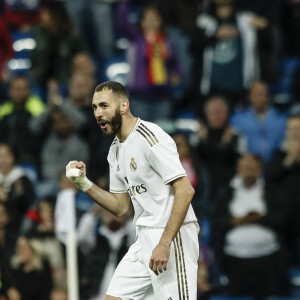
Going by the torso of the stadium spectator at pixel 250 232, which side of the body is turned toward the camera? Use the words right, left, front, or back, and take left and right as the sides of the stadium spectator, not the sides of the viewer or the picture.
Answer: front

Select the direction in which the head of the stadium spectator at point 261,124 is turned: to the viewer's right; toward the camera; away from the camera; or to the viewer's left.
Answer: toward the camera

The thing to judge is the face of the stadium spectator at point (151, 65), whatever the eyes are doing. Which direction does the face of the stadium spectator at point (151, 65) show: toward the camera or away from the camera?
toward the camera

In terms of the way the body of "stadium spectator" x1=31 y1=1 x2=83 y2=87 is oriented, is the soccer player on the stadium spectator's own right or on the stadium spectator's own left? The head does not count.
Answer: on the stadium spectator's own left

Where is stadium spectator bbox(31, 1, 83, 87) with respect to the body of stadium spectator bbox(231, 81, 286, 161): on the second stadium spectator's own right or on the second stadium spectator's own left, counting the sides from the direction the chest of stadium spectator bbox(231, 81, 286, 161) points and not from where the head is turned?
on the second stadium spectator's own right

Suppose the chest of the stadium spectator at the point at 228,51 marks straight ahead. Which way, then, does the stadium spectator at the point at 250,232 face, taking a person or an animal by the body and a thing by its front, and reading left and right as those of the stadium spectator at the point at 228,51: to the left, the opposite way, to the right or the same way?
the same way

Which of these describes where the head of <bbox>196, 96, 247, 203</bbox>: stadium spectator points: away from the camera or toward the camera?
toward the camera

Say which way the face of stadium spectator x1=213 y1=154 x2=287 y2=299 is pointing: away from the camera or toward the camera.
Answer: toward the camera

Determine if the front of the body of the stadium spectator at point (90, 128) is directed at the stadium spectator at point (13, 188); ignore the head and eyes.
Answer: no

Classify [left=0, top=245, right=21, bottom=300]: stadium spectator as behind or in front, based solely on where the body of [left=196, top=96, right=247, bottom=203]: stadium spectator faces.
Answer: in front

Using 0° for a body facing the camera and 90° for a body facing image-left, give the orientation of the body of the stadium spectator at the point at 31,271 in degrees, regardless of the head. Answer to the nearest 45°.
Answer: approximately 45°

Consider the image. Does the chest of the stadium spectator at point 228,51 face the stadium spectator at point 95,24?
no

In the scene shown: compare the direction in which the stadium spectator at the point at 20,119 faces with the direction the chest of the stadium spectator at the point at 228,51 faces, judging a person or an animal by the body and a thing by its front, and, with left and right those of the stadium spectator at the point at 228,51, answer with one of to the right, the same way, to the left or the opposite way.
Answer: the same way

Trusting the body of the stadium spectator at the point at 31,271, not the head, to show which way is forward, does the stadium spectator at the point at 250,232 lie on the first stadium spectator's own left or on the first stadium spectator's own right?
on the first stadium spectator's own left

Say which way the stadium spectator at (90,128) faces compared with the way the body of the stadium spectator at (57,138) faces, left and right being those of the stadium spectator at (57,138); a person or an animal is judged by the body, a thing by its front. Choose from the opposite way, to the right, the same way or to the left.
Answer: the same way

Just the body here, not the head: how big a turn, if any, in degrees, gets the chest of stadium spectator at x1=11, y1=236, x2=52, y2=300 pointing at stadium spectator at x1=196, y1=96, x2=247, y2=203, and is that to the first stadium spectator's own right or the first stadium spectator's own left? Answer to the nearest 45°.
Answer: approximately 135° to the first stadium spectator's own left
